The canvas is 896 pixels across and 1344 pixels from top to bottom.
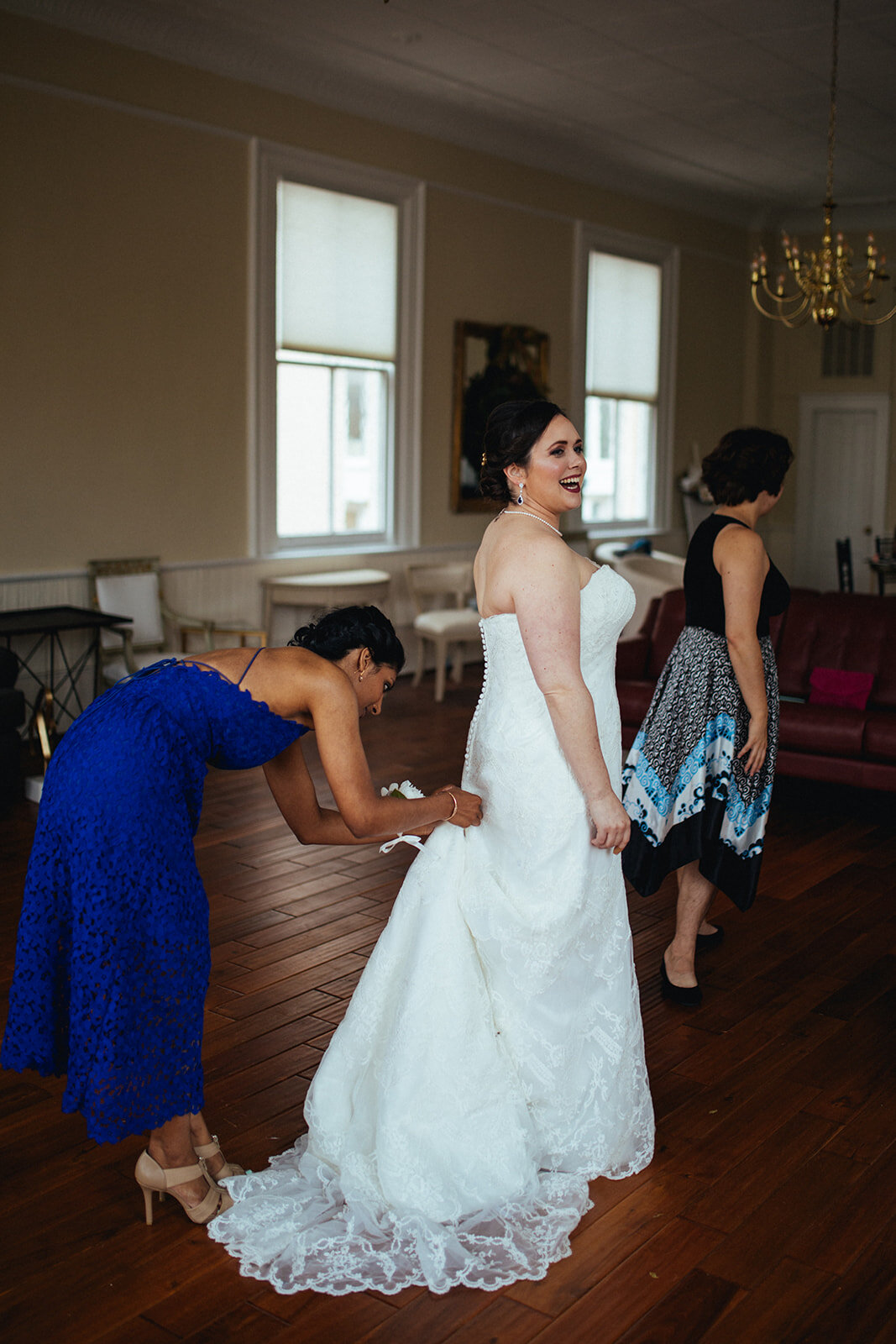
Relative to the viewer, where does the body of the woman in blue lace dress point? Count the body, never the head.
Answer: to the viewer's right

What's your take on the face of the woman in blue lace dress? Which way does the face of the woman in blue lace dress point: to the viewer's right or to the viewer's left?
to the viewer's right

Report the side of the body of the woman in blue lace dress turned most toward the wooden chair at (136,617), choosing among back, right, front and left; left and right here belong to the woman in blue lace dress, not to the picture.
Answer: left

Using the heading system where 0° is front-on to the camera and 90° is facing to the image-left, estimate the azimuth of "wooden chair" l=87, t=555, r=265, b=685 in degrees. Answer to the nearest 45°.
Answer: approximately 315°

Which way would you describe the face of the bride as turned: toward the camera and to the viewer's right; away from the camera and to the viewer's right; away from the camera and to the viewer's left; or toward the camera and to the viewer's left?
toward the camera and to the viewer's right

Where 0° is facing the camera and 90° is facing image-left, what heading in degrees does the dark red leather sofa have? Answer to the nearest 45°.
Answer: approximately 0°
